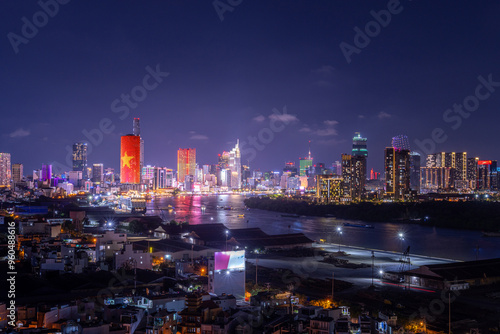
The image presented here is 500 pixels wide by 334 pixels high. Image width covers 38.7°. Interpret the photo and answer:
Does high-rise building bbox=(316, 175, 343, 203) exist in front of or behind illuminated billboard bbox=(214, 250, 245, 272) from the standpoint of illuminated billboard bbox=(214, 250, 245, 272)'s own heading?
behind

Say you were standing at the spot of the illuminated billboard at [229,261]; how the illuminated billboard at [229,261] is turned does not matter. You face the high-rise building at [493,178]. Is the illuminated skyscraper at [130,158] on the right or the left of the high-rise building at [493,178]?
left

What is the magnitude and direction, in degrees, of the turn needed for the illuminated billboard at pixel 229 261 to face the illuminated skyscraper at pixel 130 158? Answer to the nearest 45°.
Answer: approximately 180°

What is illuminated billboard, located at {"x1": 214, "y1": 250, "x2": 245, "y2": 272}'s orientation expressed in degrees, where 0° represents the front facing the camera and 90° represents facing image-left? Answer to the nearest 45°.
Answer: approximately 0°

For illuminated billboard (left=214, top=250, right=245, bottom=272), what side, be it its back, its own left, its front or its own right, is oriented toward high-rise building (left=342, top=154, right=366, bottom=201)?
back

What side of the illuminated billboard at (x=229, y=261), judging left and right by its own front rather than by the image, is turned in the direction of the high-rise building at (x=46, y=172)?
back

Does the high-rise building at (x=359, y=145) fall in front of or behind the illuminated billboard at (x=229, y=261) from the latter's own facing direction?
behind
